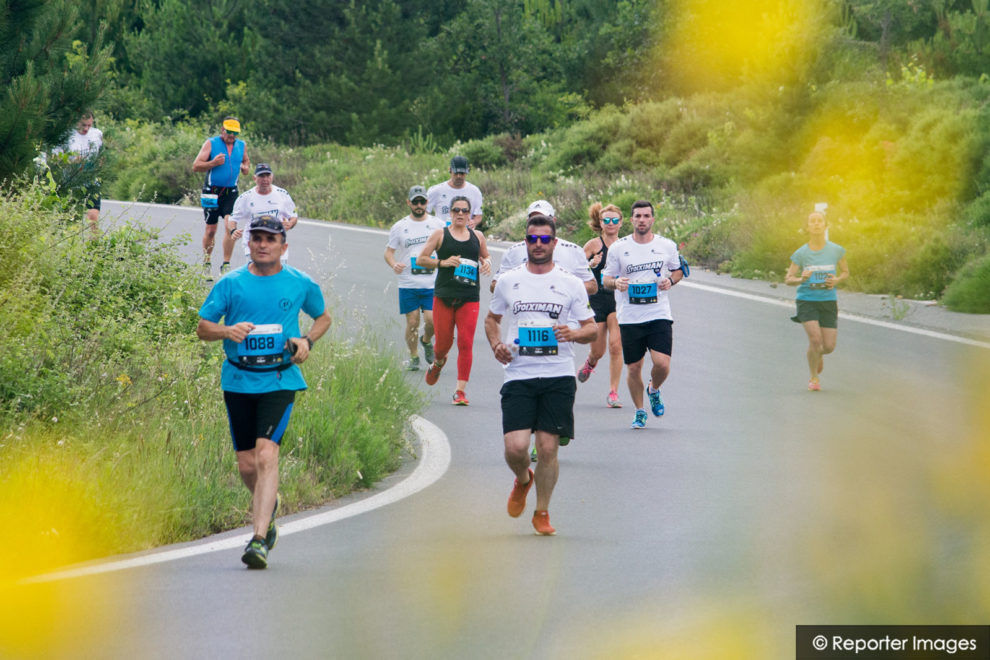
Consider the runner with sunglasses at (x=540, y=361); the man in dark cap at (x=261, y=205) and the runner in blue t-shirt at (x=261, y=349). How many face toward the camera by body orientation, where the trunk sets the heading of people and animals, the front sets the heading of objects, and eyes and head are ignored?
3

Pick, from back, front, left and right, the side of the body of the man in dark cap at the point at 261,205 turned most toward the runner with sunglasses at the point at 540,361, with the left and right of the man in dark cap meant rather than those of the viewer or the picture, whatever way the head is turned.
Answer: front

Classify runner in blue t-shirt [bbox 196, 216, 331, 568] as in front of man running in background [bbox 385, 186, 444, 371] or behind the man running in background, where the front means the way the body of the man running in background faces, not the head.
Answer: in front

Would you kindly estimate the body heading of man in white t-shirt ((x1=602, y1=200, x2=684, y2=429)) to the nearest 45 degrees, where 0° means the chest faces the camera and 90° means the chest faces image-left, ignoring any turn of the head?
approximately 0°

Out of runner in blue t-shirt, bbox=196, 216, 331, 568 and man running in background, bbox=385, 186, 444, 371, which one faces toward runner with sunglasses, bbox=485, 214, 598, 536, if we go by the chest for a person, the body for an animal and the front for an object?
the man running in background

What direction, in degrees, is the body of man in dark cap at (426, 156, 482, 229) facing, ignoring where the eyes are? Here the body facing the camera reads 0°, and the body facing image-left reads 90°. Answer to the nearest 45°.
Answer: approximately 0°
